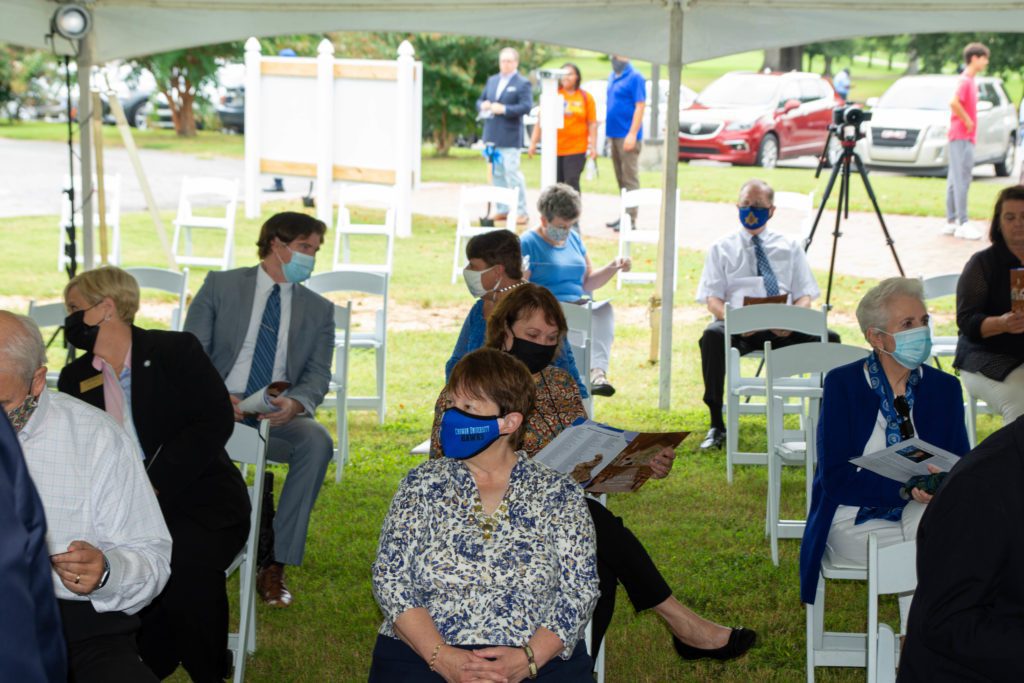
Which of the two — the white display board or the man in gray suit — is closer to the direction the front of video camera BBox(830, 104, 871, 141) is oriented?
the man in gray suit

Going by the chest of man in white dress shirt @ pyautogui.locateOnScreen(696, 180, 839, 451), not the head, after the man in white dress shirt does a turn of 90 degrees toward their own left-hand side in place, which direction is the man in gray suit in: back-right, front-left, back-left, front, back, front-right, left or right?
back-right

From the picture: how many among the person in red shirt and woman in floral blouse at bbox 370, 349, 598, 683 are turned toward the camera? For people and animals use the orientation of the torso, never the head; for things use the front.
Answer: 1

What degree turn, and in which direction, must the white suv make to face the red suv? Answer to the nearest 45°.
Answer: approximately 45° to its right

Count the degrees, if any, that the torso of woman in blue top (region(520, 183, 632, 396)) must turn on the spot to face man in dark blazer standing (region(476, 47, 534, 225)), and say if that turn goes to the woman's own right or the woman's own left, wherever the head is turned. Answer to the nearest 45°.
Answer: approximately 135° to the woman's own left

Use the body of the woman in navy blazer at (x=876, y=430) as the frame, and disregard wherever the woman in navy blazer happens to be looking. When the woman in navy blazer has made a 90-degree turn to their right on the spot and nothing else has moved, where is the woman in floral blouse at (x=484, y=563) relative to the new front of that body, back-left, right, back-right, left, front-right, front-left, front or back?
front

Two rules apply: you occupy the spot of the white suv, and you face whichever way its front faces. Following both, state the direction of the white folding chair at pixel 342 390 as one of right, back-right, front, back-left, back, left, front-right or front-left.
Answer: front-left

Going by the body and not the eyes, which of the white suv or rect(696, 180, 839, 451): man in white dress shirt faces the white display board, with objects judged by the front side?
the white suv

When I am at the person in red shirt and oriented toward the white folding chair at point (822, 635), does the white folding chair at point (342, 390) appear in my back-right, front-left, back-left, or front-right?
front-right

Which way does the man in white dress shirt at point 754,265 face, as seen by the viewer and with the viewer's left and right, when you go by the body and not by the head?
facing the viewer

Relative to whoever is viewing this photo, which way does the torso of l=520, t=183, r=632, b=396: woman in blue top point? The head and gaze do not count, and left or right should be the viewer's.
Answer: facing the viewer and to the right of the viewer

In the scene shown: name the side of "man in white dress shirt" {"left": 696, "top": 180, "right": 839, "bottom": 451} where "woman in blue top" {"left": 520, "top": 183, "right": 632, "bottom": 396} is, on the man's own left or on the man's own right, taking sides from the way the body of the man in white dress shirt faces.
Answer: on the man's own right

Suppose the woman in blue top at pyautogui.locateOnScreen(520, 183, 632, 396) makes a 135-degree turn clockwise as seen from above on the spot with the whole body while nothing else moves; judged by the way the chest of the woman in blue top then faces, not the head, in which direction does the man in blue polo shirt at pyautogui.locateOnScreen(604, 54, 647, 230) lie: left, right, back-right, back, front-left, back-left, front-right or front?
right
